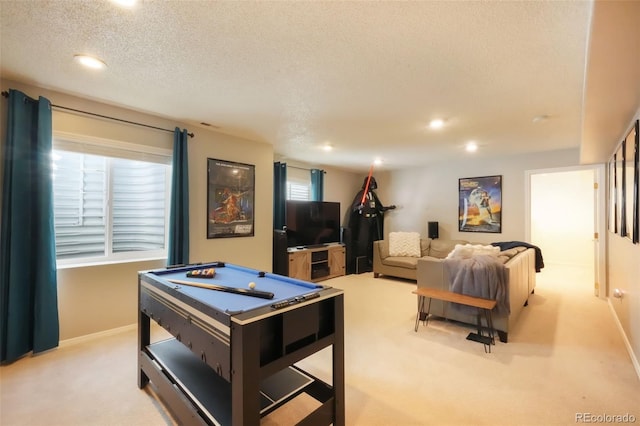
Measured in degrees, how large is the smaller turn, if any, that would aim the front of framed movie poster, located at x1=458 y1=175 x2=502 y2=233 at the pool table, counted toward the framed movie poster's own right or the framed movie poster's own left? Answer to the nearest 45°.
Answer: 0° — it already faces it

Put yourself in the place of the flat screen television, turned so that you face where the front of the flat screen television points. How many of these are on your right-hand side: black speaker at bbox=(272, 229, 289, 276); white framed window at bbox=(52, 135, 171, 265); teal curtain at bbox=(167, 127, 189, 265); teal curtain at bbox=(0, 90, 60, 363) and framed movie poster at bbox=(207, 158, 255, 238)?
5

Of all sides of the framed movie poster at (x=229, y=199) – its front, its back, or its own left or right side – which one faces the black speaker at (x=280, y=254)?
left

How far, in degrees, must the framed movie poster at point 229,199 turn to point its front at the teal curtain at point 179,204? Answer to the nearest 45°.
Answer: approximately 90° to its right

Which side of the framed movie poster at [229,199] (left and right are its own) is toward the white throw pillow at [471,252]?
front

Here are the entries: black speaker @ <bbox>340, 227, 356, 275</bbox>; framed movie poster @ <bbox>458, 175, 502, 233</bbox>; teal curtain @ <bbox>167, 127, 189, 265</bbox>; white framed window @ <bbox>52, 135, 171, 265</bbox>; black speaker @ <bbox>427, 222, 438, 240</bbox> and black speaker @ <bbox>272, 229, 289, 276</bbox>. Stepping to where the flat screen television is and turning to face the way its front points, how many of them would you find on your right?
3

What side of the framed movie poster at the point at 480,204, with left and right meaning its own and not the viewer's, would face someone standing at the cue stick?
front

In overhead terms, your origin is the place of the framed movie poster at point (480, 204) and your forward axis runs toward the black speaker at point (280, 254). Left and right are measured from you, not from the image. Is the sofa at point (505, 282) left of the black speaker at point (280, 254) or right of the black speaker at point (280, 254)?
left

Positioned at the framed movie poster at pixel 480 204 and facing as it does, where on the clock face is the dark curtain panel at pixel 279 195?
The dark curtain panel is roughly at 2 o'clock from the framed movie poster.

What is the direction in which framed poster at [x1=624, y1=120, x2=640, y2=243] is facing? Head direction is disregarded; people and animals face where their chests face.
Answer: to the viewer's left

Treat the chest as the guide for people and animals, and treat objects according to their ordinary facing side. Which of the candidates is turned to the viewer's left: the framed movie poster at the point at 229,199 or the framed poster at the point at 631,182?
the framed poster

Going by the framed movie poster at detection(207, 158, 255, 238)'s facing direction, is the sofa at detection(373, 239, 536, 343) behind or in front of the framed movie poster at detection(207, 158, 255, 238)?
in front

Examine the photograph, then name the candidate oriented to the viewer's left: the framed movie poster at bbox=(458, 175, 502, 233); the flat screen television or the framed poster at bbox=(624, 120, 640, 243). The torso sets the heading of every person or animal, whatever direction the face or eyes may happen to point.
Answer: the framed poster

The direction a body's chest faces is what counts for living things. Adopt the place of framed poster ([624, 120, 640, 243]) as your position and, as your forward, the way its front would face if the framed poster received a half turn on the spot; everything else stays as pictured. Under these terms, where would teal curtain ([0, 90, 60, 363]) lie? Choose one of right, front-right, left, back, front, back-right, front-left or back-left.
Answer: back-right

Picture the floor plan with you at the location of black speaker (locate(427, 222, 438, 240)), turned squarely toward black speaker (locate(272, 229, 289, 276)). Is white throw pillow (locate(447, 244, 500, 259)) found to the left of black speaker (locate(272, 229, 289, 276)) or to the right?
left

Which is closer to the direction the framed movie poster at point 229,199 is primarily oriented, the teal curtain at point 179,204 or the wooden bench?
the wooden bench

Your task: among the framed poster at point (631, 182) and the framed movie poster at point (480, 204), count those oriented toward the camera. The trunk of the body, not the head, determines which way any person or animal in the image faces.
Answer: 1
